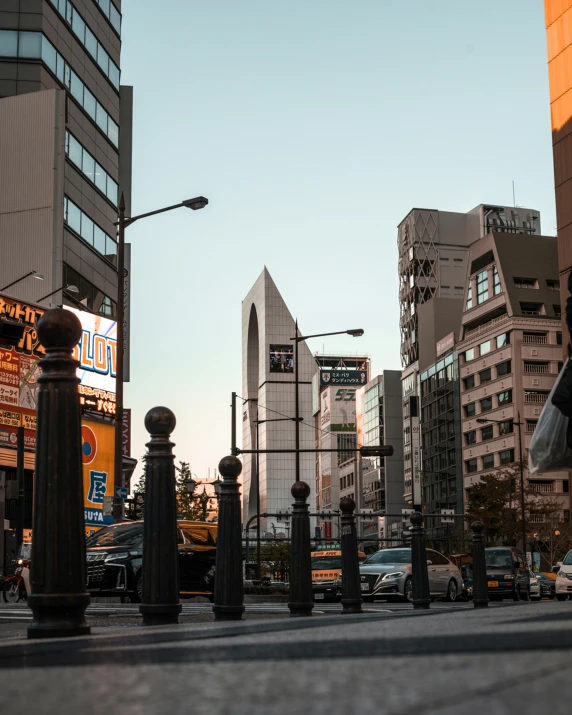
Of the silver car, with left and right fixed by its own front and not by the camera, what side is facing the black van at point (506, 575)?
back

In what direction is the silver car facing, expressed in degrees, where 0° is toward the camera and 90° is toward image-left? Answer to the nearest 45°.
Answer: approximately 45°

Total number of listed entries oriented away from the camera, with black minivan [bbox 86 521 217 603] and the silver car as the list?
0

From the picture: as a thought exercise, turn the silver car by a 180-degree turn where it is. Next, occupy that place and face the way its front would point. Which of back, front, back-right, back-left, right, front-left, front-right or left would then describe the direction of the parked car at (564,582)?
front

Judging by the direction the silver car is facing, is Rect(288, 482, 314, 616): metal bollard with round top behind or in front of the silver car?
in front

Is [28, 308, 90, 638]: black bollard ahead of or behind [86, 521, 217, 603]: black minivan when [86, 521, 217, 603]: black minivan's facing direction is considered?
ahead
